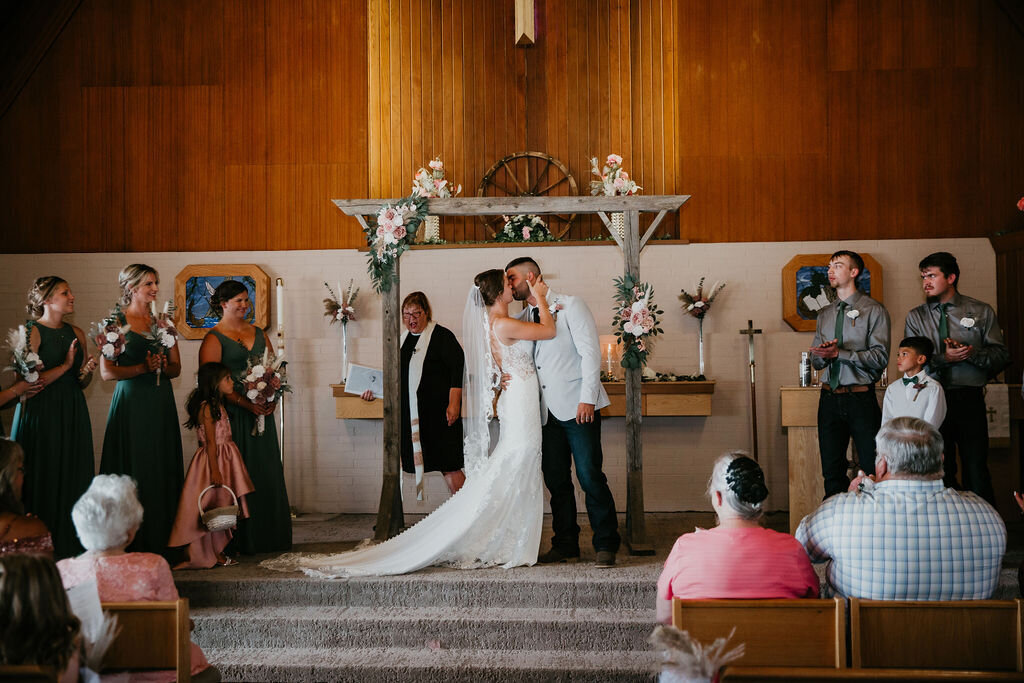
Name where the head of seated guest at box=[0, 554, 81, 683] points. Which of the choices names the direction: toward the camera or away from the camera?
away from the camera

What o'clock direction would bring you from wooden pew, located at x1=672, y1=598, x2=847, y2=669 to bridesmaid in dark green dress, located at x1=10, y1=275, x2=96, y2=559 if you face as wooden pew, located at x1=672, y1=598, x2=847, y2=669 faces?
The bridesmaid in dark green dress is roughly at 10 o'clock from the wooden pew.

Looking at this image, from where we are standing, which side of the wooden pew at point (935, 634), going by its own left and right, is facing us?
back

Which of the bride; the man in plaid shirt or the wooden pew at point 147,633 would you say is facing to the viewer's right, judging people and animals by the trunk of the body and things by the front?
the bride

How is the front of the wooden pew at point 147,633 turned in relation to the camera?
facing away from the viewer

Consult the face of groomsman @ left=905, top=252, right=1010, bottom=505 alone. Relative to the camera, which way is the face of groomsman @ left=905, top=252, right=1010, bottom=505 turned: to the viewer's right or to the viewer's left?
to the viewer's left

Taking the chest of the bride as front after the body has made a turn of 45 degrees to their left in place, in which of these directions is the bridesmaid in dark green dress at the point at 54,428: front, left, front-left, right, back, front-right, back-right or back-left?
back-left

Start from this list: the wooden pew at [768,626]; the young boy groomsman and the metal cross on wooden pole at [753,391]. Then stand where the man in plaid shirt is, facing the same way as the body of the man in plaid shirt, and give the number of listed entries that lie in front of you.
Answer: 2

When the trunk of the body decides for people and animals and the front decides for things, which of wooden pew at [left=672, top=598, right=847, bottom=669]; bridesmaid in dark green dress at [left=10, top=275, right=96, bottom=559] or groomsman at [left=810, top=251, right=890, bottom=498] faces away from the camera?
the wooden pew

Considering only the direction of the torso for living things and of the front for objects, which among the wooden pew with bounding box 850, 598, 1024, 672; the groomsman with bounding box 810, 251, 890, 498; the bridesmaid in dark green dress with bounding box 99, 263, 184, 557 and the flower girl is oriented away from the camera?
the wooden pew

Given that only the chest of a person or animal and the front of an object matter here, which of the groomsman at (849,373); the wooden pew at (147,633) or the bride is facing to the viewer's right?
the bride

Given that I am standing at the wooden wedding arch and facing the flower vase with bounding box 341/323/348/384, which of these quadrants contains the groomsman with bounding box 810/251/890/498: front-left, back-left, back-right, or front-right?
back-right

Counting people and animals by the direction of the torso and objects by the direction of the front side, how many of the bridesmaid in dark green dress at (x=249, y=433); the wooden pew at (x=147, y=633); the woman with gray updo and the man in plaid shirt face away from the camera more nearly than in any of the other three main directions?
3
